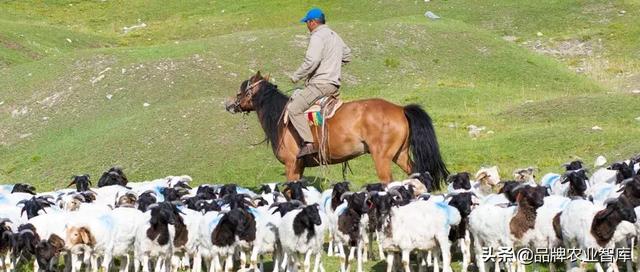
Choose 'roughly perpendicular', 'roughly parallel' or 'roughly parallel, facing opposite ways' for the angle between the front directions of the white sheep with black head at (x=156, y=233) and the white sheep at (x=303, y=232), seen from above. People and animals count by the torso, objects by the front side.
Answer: roughly parallel

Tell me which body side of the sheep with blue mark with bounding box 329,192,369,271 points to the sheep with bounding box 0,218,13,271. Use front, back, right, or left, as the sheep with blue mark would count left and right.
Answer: right

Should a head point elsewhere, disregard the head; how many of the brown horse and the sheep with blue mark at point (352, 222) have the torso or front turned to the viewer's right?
0

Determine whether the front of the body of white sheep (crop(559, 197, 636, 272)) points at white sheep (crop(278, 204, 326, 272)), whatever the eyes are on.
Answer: no

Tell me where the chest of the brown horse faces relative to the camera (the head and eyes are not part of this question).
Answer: to the viewer's left

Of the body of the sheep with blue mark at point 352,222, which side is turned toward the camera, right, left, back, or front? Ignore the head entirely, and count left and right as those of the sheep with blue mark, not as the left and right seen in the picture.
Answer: front

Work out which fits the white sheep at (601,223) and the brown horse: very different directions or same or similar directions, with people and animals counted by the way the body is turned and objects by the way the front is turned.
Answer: very different directions

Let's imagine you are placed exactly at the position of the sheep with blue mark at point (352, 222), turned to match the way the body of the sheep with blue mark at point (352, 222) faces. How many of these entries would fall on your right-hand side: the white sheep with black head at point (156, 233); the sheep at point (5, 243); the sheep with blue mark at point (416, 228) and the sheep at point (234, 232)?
3

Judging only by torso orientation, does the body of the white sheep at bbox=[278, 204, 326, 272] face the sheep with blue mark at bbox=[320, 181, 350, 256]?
no

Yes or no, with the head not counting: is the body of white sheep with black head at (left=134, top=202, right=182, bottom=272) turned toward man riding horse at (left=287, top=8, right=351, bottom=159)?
no

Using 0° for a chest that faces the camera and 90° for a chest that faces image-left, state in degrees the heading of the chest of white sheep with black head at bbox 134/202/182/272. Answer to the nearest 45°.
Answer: approximately 315°

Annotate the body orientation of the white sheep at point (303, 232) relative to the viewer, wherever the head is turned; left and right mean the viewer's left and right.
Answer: facing the viewer and to the right of the viewer

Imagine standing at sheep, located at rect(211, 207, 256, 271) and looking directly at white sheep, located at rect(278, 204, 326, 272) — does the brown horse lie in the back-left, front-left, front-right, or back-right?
front-left
